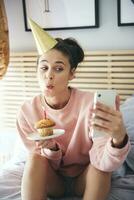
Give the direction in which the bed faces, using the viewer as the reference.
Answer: facing the viewer

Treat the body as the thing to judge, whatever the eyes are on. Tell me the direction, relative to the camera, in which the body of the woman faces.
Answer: toward the camera
